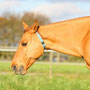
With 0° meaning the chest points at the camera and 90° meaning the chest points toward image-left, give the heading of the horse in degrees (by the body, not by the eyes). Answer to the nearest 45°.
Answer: approximately 90°
